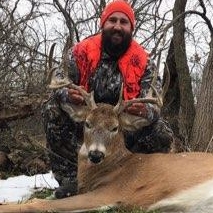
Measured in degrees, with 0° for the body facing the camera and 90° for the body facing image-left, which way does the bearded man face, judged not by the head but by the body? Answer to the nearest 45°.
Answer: approximately 0°
